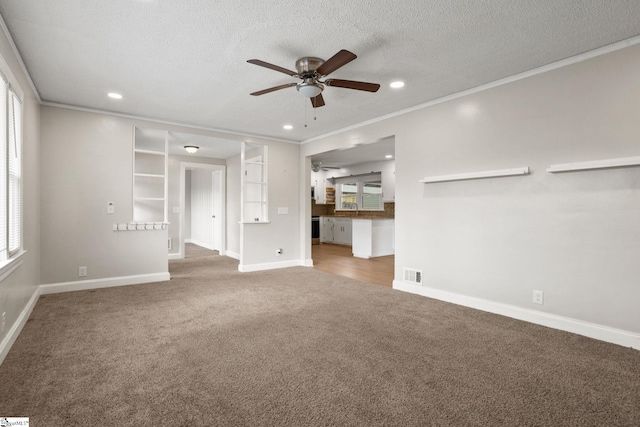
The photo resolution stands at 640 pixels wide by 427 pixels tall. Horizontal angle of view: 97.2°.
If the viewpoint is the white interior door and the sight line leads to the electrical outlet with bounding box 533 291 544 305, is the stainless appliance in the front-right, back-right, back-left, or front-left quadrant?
front-left

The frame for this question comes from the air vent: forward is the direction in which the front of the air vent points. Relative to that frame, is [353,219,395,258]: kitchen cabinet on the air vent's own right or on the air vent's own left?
on the air vent's own right

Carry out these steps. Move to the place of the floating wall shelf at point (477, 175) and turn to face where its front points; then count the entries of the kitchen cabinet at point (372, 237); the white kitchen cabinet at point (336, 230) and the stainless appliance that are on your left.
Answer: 0

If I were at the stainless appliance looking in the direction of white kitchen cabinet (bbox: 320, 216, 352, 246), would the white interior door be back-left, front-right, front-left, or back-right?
back-right

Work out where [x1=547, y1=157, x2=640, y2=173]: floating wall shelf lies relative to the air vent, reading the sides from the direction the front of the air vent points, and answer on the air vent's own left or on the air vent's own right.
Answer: on the air vent's own left

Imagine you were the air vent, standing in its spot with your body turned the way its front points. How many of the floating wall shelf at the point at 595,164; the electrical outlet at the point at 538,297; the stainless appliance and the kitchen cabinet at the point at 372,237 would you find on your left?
2

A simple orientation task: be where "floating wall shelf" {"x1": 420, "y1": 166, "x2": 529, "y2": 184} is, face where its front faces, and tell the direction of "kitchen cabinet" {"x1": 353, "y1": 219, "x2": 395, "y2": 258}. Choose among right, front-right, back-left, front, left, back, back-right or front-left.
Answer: right

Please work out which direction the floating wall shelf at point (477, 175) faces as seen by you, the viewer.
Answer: facing the viewer and to the left of the viewer

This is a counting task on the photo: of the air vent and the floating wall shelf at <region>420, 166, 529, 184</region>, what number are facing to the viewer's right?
0

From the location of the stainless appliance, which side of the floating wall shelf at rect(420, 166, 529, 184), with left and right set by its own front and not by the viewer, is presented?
right

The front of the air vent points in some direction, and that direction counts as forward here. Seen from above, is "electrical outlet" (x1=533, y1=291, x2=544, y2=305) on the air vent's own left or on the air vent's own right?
on the air vent's own left

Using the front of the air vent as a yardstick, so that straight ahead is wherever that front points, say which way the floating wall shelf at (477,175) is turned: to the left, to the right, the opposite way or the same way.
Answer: the same way
